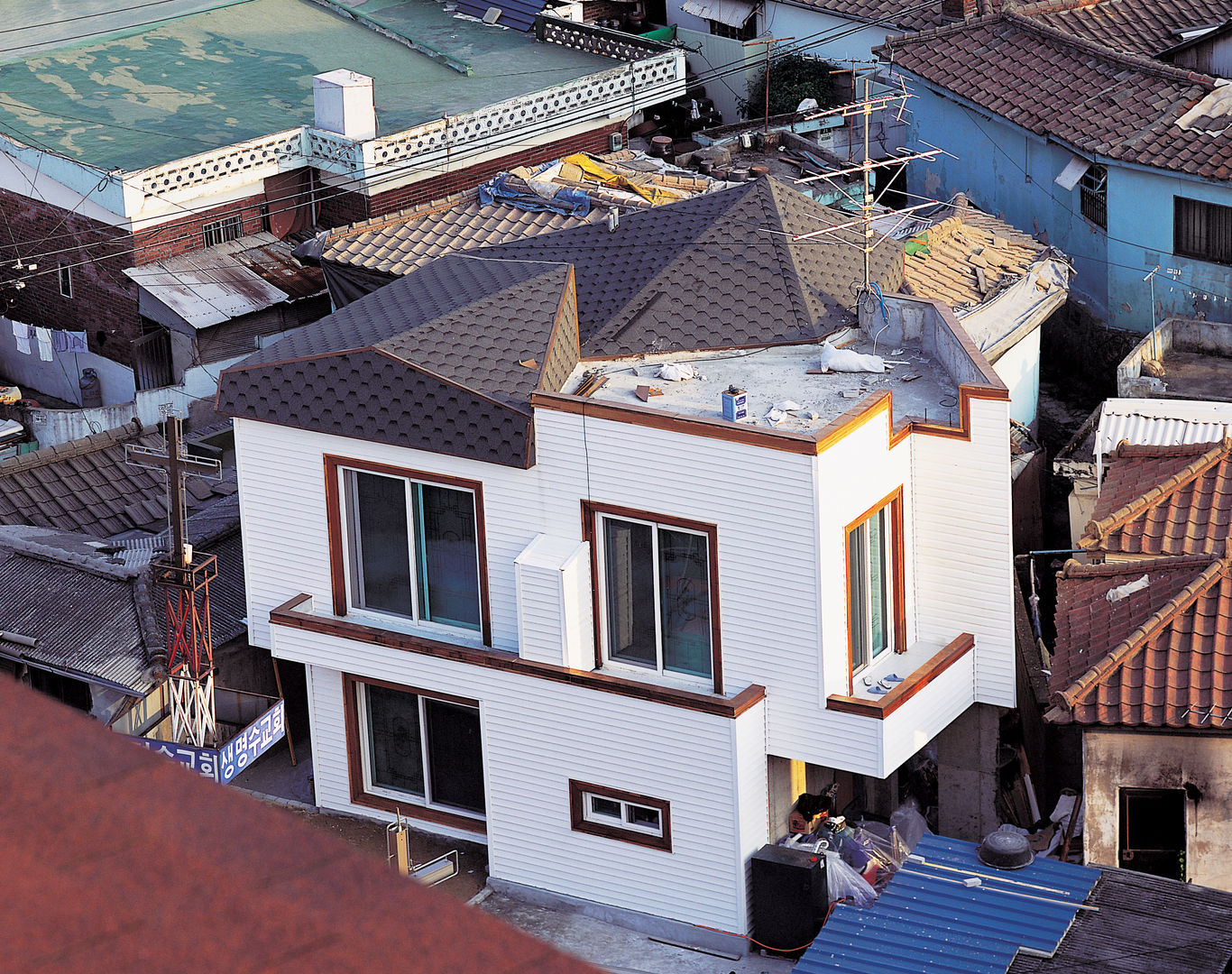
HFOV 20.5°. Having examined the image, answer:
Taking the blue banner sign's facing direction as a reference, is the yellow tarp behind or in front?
behind

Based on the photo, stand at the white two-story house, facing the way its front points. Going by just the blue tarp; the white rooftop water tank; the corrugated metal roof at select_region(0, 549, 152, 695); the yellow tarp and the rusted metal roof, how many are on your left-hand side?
0

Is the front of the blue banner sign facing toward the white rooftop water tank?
no

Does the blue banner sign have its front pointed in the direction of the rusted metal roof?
no

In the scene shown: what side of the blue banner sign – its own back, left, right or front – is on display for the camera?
front

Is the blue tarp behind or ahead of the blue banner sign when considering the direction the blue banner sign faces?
behind

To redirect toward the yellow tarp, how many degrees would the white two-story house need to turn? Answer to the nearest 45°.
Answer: approximately 135° to its right

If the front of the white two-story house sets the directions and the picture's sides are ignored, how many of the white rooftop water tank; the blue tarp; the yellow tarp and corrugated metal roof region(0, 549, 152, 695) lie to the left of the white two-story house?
0

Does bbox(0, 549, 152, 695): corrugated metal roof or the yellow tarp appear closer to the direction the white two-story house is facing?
the corrugated metal roof

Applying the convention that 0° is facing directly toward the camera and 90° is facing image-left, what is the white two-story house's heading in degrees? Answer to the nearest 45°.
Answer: approximately 45°

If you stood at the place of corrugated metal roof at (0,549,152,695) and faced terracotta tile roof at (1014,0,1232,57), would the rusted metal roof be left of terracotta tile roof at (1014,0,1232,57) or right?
left

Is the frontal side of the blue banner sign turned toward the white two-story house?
no

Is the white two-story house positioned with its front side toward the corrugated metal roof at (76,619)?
no

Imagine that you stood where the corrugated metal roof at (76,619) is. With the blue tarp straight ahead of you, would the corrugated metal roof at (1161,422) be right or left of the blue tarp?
right
